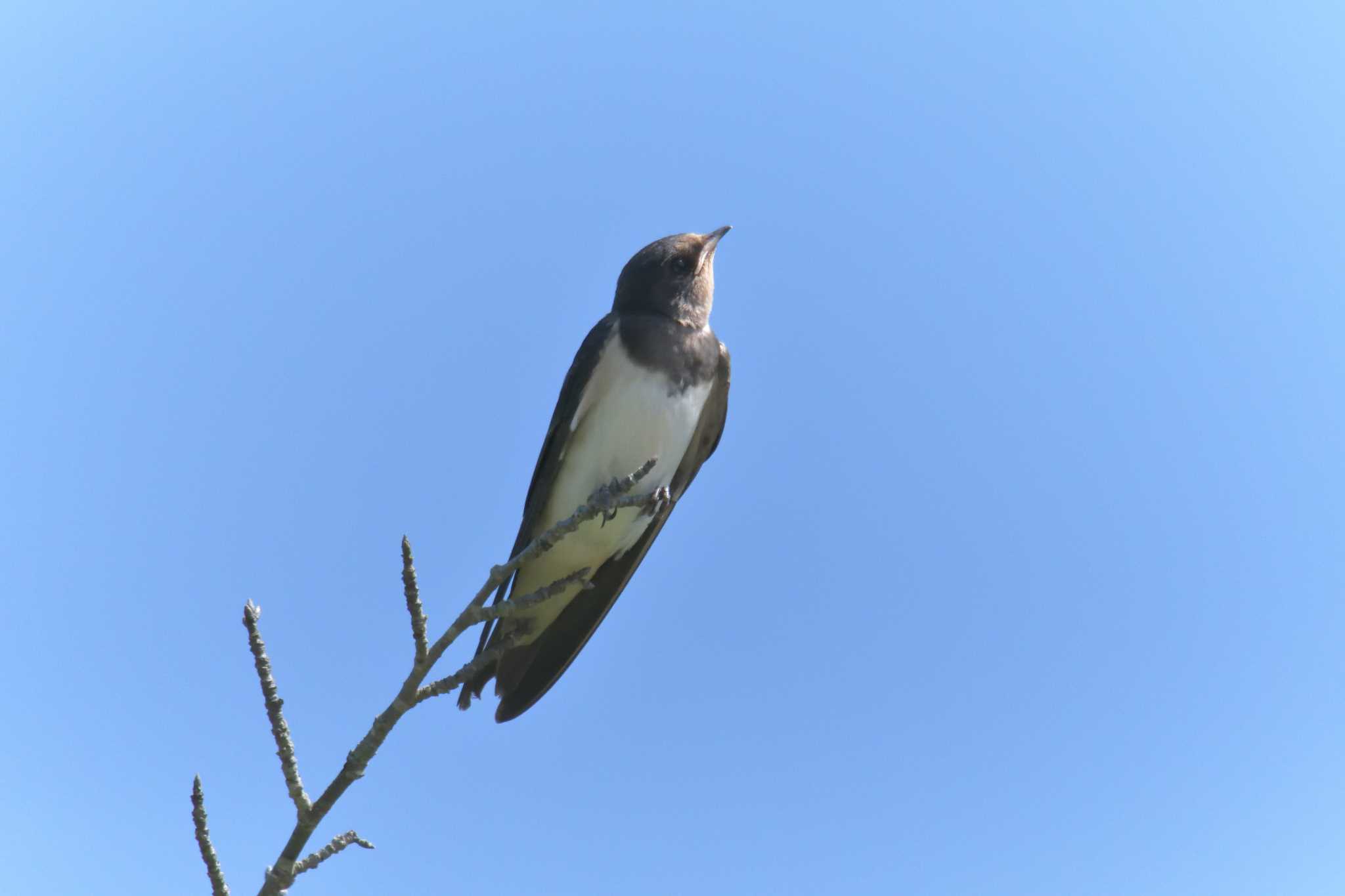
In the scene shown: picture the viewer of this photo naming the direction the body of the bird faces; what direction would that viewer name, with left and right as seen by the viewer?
facing the viewer and to the right of the viewer
